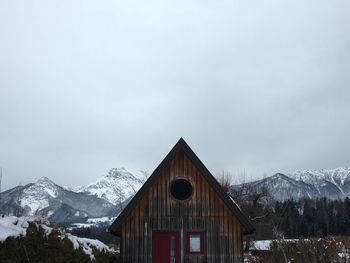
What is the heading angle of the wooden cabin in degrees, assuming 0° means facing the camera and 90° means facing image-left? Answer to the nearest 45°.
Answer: approximately 0°
